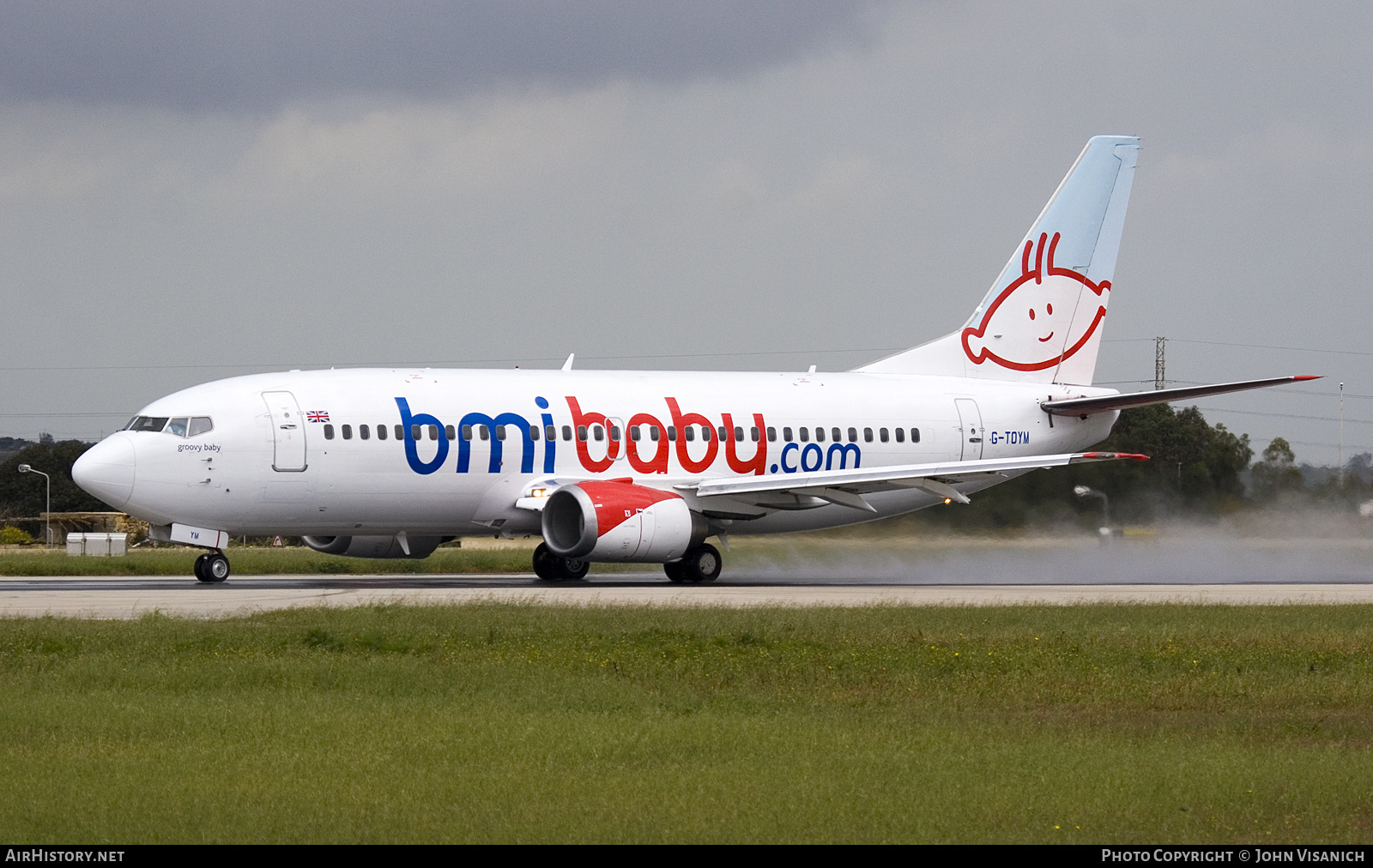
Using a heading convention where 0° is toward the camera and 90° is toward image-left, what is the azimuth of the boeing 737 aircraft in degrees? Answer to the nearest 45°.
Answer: approximately 45°
